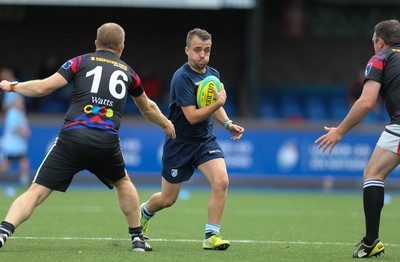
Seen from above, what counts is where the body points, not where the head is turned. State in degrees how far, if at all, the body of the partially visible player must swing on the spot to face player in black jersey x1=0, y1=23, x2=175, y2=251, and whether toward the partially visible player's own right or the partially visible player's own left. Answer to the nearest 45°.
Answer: approximately 45° to the partially visible player's own left

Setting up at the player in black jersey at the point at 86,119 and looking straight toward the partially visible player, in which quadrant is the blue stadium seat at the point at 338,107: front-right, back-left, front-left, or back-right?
front-left

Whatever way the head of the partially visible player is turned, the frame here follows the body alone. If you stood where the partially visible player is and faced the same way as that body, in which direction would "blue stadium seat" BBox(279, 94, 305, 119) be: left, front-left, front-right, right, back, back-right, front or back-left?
front-right

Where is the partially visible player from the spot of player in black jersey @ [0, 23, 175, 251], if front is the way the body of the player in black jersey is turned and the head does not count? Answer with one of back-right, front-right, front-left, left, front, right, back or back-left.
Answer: right

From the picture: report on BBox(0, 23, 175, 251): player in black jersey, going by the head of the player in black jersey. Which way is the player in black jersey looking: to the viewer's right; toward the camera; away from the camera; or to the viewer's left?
away from the camera

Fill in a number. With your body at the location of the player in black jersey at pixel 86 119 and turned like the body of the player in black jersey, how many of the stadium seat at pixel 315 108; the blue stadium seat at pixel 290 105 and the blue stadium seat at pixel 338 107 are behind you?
0

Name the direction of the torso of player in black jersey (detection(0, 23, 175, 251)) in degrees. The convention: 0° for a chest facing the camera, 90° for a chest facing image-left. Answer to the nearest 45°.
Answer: approximately 180°

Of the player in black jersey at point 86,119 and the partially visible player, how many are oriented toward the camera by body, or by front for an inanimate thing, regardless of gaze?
0

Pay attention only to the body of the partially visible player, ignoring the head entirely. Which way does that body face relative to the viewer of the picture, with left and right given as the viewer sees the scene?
facing away from the viewer and to the left of the viewer

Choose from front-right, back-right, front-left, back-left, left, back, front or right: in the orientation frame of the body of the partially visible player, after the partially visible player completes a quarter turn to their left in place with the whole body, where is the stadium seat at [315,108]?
back-right
